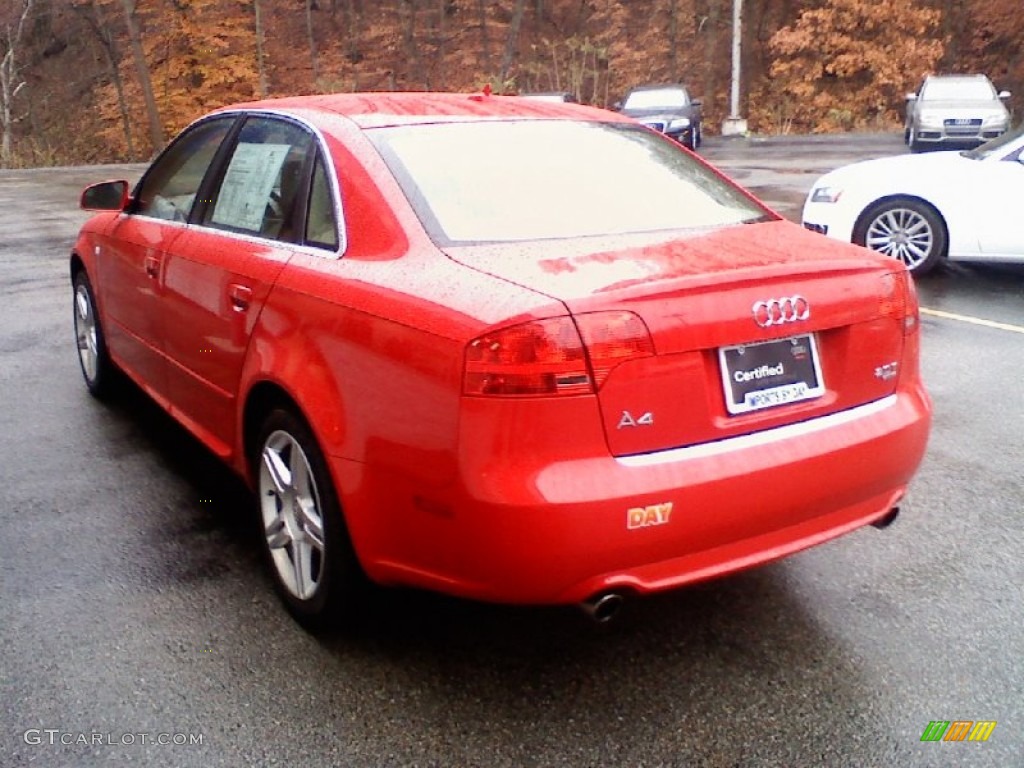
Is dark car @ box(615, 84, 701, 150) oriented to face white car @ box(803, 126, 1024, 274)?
yes

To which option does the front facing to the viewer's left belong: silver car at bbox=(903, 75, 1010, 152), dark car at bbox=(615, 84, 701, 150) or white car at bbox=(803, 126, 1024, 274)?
the white car

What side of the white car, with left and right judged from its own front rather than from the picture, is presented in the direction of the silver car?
right

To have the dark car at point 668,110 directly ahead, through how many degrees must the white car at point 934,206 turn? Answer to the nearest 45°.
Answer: approximately 90° to its right

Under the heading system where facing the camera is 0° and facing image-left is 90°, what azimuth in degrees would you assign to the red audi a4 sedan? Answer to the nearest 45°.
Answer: approximately 135°

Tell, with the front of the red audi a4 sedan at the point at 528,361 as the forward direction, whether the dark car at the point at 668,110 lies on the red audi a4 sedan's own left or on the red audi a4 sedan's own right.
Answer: on the red audi a4 sedan's own right

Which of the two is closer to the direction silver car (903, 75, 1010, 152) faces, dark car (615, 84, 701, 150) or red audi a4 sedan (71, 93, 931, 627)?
the red audi a4 sedan

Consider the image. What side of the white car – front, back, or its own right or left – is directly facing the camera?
left

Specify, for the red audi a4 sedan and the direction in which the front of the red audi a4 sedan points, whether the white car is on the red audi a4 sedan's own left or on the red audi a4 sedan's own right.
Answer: on the red audi a4 sedan's own right

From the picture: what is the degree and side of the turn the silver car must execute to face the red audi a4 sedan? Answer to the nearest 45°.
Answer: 0° — it already faces it

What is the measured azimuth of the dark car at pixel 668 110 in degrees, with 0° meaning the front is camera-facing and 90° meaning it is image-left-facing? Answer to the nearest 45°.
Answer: approximately 0°

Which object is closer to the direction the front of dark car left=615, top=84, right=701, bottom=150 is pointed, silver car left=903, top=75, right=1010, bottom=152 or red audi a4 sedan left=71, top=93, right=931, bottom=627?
the red audi a4 sedan
